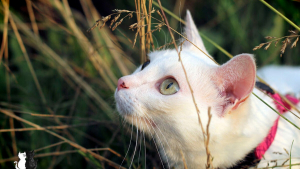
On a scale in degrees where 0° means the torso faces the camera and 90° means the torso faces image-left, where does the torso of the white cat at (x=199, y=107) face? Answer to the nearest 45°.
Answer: approximately 90°
